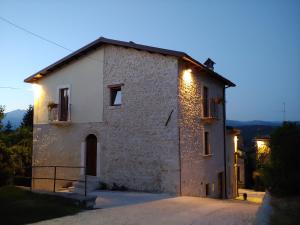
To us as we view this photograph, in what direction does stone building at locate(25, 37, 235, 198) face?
facing the viewer and to the left of the viewer

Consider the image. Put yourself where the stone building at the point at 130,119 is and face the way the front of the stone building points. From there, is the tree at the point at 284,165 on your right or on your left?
on your left

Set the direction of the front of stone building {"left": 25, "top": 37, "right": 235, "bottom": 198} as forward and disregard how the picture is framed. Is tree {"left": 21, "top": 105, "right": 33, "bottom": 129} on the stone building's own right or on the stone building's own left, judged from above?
on the stone building's own right
